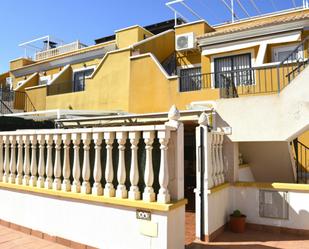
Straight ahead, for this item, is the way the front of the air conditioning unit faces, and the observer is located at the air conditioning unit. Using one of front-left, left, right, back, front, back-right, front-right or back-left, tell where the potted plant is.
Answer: front-left

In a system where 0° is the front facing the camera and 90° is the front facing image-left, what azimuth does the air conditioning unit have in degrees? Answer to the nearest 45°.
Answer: approximately 45°

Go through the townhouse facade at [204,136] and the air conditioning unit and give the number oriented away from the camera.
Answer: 0

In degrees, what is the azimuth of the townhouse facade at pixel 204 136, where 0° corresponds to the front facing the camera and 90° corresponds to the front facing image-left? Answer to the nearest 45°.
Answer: approximately 45°
